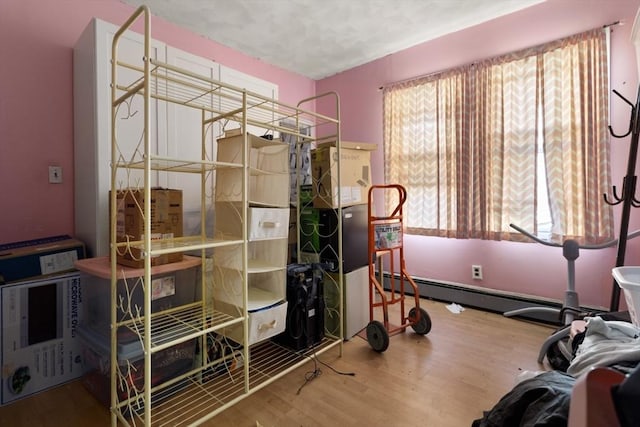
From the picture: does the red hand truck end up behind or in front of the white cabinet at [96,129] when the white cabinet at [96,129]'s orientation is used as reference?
in front

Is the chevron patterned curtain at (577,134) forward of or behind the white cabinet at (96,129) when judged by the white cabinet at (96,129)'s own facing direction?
forward

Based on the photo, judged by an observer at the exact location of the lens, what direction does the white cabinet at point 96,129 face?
facing the viewer and to the right of the viewer

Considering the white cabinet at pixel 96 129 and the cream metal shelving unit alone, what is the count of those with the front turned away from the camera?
0

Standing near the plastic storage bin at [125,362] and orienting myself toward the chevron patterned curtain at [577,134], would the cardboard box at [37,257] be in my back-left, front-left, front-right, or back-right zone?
back-left

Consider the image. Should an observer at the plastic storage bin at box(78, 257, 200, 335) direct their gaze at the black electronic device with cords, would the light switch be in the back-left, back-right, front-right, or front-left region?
back-left
